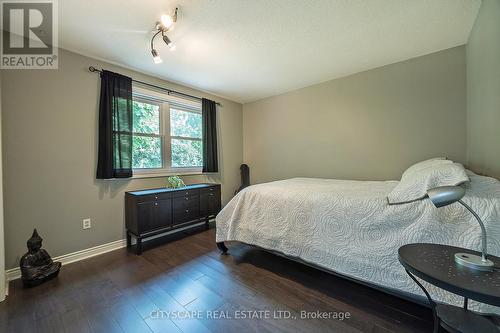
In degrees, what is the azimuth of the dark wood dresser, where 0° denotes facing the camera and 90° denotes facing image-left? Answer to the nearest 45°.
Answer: approximately 315°

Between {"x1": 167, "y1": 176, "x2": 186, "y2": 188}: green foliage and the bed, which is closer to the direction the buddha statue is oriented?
the bed

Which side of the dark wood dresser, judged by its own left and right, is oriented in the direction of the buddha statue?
right

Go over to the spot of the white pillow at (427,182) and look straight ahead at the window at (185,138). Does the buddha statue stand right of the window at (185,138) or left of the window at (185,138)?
left

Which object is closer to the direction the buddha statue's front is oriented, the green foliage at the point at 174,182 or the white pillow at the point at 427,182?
the white pillow

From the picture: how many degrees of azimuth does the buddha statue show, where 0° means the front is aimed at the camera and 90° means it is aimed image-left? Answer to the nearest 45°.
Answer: approximately 315°
